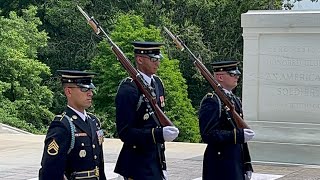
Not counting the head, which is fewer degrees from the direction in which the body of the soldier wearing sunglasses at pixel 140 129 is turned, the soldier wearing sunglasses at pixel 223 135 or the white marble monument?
the soldier wearing sunglasses

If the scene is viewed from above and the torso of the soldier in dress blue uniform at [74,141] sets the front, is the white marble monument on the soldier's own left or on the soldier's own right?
on the soldier's own left

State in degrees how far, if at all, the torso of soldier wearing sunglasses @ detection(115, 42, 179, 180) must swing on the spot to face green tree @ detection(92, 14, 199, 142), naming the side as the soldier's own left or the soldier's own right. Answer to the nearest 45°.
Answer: approximately 135° to the soldier's own left

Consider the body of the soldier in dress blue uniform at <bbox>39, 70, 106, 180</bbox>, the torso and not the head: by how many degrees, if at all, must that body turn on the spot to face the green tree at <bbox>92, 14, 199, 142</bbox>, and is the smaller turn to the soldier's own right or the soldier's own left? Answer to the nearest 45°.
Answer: approximately 135° to the soldier's own left

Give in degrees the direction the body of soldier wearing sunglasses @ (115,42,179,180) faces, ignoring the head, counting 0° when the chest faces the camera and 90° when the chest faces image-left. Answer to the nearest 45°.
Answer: approximately 315°

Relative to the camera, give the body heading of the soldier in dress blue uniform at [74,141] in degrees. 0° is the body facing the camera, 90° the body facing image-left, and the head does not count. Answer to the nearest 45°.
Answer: approximately 315°

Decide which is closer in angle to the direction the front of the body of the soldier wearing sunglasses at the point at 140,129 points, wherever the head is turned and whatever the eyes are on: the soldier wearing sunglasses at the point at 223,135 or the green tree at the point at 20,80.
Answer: the soldier wearing sunglasses

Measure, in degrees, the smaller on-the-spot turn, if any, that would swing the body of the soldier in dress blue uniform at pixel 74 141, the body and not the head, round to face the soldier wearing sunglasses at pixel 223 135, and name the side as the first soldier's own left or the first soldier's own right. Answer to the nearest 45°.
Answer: approximately 90° to the first soldier's own left
